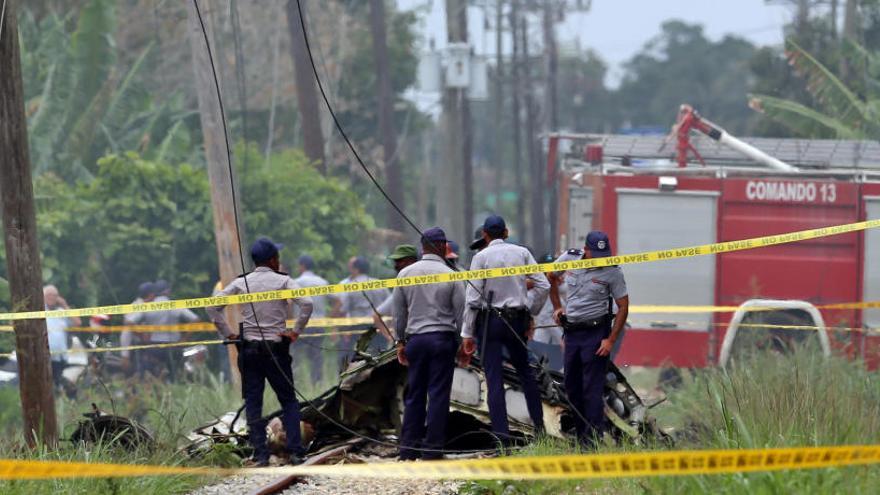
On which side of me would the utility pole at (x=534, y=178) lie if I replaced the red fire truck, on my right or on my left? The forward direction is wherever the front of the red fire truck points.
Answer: on my left

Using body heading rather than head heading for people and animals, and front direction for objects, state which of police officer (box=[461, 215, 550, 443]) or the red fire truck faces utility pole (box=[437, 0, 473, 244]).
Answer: the police officer

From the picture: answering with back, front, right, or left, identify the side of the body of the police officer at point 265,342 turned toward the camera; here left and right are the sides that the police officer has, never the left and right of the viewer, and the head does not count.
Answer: back

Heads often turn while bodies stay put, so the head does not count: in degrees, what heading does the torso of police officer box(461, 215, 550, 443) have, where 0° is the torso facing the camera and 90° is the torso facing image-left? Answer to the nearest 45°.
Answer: approximately 180°

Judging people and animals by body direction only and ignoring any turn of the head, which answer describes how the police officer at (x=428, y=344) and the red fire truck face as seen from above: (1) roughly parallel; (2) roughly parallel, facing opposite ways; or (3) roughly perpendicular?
roughly perpendicular

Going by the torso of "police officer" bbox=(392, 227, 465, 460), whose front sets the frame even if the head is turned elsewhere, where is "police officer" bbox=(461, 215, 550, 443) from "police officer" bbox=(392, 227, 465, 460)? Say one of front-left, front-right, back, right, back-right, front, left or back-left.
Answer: right

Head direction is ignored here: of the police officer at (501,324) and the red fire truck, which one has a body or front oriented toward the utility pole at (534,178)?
the police officer

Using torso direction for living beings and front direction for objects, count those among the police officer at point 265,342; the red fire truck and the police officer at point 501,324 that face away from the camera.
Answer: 2

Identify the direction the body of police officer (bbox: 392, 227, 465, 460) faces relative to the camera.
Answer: away from the camera

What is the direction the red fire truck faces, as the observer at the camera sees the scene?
facing to the right of the viewer

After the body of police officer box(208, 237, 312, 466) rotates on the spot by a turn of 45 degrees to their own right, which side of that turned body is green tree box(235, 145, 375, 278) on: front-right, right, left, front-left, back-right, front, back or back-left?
front-left

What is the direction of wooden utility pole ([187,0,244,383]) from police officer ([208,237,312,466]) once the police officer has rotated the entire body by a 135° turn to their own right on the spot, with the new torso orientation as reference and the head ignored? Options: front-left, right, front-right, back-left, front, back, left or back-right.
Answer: back-left

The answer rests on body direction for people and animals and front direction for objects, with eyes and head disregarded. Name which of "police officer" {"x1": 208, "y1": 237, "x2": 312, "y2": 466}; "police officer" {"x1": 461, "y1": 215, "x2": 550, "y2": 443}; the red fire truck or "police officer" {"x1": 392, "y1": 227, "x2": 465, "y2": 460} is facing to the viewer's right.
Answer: the red fire truck

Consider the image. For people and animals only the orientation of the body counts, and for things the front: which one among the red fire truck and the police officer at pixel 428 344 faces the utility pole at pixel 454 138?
the police officer

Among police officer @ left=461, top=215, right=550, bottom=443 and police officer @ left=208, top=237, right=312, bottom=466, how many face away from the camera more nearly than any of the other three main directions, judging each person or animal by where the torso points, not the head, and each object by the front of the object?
2
